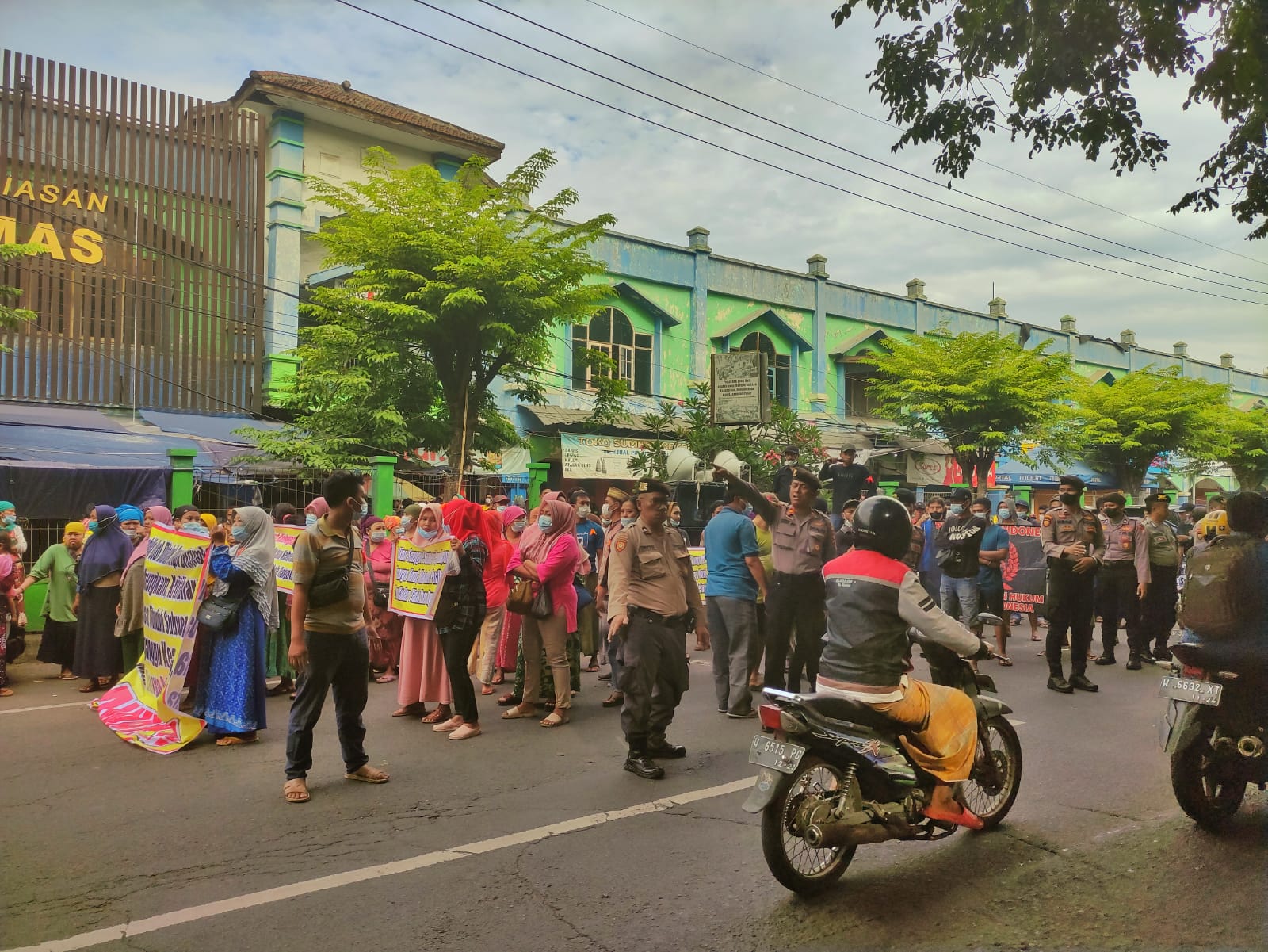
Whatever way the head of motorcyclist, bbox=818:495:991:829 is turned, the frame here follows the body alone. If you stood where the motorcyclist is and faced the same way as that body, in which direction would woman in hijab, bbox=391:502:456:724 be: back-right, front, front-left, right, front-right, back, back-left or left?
left

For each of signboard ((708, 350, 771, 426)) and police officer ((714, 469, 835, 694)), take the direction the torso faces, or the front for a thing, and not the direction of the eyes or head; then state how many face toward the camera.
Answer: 2

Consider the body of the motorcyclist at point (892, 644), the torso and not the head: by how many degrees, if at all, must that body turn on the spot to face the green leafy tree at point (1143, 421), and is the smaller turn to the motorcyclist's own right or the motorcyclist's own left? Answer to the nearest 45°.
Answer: approximately 45° to the motorcyclist's own left

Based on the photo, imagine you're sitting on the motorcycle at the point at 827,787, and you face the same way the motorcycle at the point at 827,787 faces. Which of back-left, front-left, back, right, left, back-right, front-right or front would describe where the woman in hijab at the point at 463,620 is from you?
left

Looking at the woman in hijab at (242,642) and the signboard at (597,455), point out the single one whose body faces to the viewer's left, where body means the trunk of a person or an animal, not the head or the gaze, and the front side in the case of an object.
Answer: the woman in hijab

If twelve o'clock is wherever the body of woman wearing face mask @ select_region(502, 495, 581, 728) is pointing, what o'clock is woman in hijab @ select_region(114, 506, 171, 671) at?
The woman in hijab is roughly at 2 o'clock from the woman wearing face mask.

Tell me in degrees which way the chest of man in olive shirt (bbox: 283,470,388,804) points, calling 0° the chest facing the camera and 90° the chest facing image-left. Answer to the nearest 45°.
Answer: approximately 315°

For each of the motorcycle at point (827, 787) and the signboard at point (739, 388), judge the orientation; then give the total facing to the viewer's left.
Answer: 0

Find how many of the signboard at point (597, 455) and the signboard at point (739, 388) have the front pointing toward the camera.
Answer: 2

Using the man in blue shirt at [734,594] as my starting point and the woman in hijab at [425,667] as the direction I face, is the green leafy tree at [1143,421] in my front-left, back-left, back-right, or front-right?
back-right

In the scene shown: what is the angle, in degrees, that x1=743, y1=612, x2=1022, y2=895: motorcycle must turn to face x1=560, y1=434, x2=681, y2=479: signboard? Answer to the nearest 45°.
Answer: approximately 45° to its left
